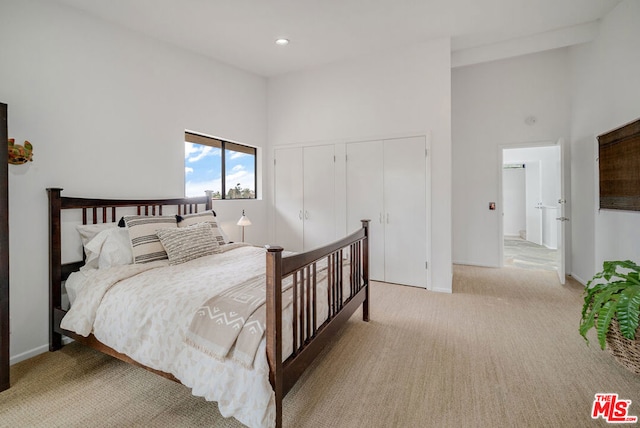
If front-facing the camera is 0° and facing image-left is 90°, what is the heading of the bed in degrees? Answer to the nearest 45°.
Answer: approximately 315°

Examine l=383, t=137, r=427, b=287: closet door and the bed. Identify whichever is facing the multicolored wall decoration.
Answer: the closet door

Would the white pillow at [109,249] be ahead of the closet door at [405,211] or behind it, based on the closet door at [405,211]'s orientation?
ahead

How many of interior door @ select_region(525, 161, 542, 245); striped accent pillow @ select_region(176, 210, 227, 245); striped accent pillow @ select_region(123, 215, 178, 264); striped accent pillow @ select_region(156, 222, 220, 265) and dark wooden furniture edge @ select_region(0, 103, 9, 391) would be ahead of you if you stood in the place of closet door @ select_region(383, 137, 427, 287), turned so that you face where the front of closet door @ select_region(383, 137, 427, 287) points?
4

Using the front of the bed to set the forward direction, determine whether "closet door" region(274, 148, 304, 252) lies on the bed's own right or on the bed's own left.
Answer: on the bed's own left

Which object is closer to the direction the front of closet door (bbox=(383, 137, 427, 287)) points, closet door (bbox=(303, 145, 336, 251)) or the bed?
the bed

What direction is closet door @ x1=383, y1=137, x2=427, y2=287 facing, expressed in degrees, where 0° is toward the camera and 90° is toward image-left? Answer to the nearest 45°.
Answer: approximately 45°

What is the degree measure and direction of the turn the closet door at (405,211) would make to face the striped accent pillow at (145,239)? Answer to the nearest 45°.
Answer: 0° — it already faces it

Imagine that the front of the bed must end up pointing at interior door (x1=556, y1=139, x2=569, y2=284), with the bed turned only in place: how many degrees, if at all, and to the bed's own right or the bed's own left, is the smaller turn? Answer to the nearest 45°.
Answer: approximately 45° to the bed's own left

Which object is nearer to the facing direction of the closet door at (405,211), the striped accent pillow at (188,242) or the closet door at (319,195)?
the striped accent pillow

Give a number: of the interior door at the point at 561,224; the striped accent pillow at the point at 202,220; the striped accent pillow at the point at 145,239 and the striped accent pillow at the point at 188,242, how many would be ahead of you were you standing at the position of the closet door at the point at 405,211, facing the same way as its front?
3

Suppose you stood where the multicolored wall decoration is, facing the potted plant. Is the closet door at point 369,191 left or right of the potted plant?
left

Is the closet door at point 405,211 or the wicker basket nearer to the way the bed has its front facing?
the wicker basket
